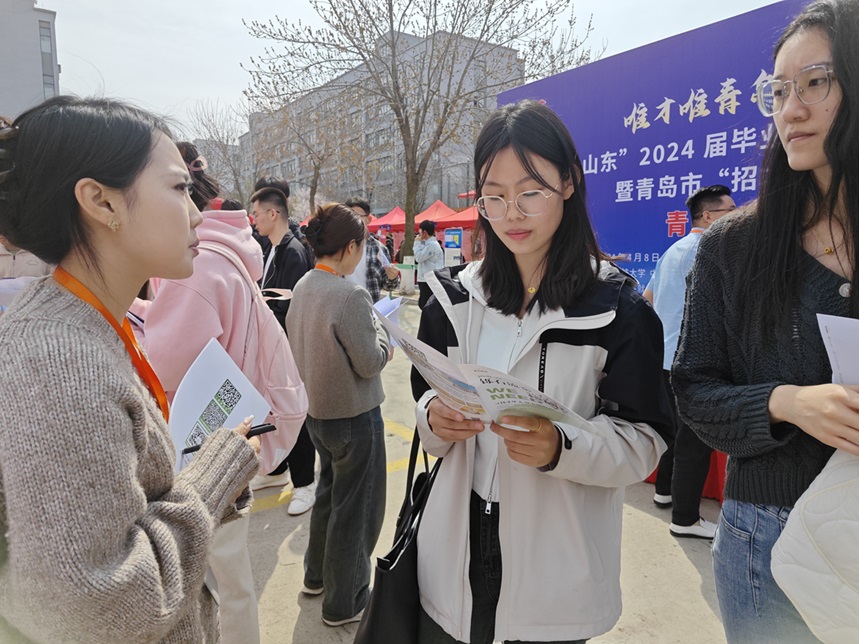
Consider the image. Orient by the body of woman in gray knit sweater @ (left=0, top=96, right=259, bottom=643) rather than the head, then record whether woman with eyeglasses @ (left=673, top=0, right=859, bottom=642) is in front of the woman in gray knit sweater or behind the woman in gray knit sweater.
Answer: in front

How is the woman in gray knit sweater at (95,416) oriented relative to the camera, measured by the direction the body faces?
to the viewer's right

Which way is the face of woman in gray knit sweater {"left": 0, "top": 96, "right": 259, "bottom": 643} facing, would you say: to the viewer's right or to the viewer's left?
to the viewer's right

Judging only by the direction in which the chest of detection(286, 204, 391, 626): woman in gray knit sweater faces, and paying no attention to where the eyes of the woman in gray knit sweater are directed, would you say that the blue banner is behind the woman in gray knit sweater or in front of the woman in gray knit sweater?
in front

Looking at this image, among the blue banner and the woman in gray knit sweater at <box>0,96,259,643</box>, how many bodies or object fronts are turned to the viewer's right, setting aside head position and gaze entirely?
1

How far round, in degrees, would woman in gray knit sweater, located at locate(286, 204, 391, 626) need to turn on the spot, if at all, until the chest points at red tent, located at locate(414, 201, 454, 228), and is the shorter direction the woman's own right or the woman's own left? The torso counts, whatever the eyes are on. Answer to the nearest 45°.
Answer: approximately 45° to the woman's own left

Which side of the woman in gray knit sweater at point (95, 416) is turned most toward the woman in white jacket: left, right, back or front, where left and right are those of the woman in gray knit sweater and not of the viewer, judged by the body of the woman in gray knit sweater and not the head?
front

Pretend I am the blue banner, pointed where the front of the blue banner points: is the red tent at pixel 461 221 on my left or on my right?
on my right

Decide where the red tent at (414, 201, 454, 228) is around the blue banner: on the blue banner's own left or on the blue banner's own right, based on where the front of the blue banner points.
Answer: on the blue banner's own right

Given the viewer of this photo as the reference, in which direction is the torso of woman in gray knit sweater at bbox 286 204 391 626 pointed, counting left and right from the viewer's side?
facing away from the viewer and to the right of the viewer

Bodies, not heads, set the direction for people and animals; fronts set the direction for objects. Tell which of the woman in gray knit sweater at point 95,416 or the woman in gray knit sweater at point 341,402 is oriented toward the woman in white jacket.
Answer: the woman in gray knit sweater at point 95,416

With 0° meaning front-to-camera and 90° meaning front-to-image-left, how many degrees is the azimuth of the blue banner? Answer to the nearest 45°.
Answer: approximately 45°
